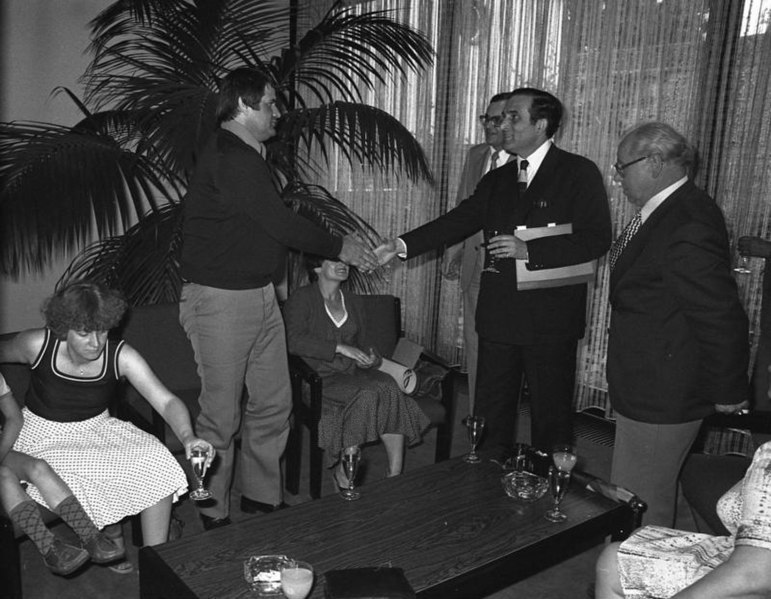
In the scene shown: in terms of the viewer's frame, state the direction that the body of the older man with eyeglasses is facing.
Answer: to the viewer's left

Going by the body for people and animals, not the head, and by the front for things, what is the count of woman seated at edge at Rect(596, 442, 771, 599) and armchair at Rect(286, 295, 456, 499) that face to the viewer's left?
1

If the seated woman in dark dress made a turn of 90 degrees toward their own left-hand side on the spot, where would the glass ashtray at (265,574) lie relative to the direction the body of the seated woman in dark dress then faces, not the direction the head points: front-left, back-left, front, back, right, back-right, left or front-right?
back-right

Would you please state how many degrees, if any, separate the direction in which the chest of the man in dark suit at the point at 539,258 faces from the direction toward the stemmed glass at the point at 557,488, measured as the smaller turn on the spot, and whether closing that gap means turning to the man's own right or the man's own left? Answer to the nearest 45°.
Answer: approximately 45° to the man's own left

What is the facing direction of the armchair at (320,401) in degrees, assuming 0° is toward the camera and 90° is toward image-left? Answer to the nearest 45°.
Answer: approximately 315°

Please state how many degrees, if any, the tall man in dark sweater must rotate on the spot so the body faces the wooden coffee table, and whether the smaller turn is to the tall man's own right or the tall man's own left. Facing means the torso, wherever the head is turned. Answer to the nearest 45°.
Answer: approximately 45° to the tall man's own right

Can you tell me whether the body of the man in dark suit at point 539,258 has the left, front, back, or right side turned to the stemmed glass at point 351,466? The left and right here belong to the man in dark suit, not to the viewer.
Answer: front

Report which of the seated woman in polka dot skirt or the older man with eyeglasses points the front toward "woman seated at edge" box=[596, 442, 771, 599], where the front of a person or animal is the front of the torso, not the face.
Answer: the seated woman in polka dot skirt

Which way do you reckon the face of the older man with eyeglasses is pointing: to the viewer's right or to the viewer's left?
to the viewer's left

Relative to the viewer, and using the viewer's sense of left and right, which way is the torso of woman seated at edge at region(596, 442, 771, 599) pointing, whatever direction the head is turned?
facing to the left of the viewer

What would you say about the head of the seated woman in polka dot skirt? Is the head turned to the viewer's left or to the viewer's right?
to the viewer's right

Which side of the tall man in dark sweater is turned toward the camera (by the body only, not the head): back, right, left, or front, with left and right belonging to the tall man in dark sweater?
right

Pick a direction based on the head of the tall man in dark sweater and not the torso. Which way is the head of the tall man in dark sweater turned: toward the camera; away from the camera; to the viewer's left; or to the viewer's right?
to the viewer's right

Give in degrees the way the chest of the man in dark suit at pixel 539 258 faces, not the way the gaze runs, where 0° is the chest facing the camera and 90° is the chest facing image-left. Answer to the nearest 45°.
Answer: approximately 45°
